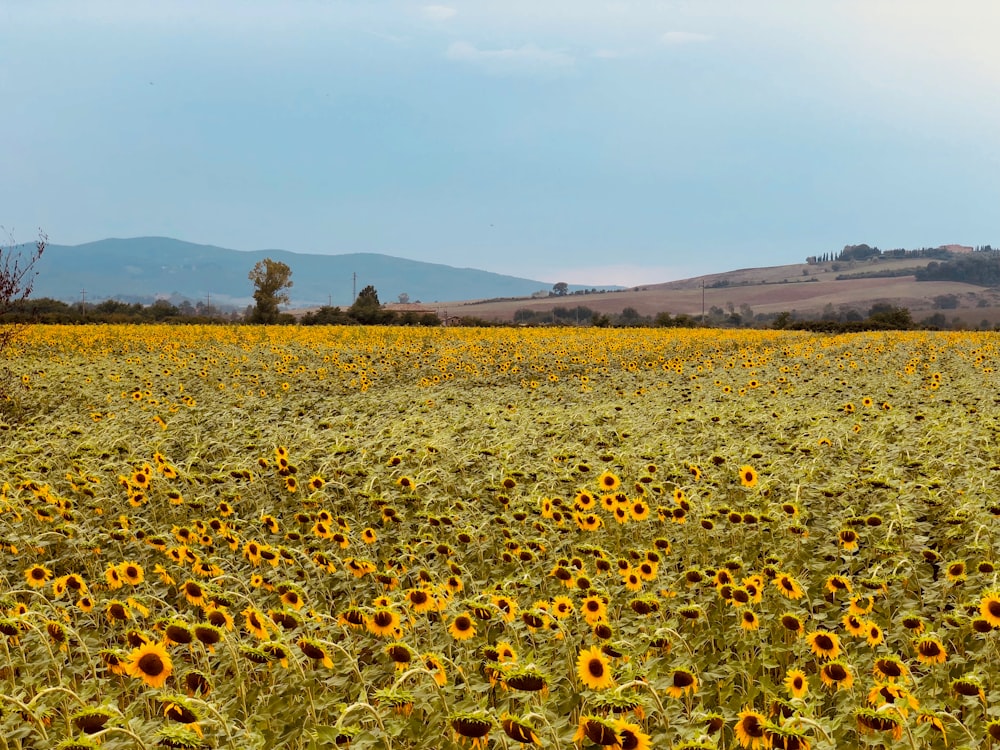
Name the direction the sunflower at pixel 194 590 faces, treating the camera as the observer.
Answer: facing the viewer

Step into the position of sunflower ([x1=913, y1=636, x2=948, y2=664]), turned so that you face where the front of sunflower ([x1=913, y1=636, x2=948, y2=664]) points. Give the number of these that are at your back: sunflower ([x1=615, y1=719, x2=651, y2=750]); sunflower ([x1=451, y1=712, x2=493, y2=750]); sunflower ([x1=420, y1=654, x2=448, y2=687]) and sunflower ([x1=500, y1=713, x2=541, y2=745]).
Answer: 0

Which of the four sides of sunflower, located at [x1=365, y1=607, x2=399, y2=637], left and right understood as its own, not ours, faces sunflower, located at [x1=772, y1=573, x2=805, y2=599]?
left

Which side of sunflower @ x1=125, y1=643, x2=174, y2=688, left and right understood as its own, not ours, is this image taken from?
front

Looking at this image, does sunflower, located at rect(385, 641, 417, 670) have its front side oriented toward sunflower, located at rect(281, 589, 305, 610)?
no

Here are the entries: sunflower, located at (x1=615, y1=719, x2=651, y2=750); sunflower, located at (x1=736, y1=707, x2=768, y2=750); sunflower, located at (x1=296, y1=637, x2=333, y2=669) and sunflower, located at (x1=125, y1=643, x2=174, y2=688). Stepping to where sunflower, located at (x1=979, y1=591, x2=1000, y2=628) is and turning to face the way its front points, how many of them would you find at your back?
0

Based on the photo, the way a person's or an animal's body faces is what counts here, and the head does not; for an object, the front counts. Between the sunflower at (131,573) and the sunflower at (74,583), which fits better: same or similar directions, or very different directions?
same or similar directions

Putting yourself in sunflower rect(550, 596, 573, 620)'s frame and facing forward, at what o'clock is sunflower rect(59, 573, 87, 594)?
sunflower rect(59, 573, 87, 594) is roughly at 3 o'clock from sunflower rect(550, 596, 573, 620).

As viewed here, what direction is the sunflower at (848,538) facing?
toward the camera

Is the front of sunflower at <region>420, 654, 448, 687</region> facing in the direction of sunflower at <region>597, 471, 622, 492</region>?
no

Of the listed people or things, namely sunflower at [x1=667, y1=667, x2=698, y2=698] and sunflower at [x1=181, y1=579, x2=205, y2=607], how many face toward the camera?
2

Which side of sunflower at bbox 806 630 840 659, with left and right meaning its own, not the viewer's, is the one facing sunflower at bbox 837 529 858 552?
back

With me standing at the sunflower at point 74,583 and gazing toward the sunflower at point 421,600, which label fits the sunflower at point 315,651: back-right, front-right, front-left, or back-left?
front-right

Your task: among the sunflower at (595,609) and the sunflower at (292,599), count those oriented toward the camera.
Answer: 2

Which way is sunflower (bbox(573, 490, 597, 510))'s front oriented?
toward the camera

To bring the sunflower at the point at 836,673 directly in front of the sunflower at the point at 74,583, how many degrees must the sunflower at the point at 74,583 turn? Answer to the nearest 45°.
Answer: approximately 45° to its left

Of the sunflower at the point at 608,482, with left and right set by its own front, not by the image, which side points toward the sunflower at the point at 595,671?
front

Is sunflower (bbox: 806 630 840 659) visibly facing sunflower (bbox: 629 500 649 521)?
no
